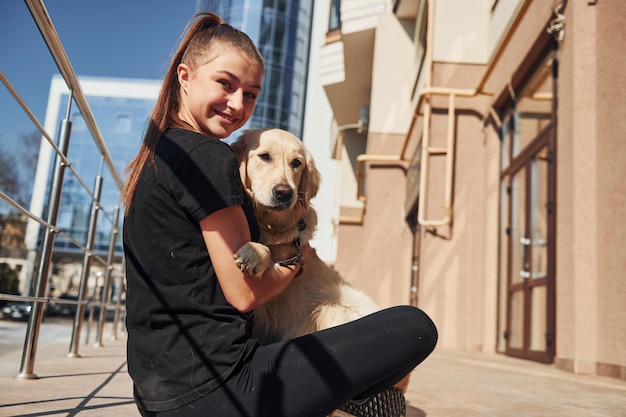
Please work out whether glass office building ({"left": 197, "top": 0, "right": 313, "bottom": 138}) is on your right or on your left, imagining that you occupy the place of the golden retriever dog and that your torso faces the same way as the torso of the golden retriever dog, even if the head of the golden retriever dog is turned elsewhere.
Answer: on your right

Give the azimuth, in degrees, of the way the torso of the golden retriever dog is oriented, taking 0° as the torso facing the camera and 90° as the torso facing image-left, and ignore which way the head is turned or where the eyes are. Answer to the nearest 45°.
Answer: approximately 45°
